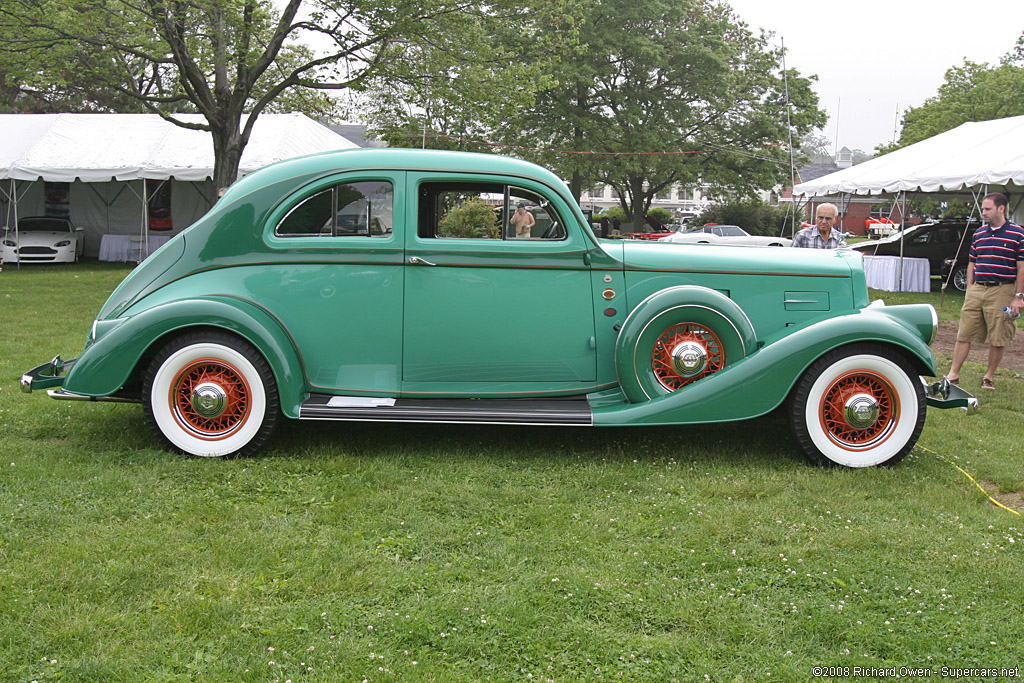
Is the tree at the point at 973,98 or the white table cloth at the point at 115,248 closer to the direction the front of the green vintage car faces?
the tree

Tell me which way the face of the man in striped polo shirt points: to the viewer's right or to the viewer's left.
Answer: to the viewer's left

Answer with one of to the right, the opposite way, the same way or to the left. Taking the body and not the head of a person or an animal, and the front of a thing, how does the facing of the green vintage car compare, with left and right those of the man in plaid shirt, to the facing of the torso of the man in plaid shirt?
to the left

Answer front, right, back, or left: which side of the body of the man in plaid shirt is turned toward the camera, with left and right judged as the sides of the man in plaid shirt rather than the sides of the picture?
front

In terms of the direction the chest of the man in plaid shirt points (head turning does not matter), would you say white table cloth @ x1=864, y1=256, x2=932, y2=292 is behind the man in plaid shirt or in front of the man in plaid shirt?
behind

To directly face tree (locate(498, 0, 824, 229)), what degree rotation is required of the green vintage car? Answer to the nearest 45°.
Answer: approximately 90° to its left

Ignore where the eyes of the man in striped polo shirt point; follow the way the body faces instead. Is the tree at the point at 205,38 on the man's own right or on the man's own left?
on the man's own right

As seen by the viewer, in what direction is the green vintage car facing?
to the viewer's right

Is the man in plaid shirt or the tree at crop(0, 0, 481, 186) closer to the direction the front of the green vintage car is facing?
the man in plaid shirt

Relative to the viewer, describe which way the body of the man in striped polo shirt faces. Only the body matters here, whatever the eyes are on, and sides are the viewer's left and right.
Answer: facing the viewer and to the left of the viewer

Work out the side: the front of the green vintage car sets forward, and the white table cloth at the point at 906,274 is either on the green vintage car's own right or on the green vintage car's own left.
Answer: on the green vintage car's own left

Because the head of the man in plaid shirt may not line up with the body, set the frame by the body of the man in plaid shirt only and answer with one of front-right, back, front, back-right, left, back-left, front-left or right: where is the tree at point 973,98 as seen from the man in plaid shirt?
back
